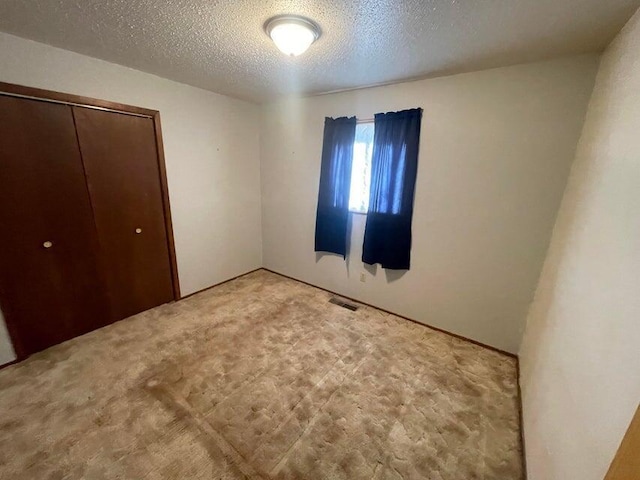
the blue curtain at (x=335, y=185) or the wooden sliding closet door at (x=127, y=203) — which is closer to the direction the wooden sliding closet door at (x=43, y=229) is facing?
the blue curtain

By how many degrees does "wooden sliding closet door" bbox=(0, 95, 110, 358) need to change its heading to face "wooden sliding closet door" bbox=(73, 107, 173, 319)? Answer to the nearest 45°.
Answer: approximately 45° to its left

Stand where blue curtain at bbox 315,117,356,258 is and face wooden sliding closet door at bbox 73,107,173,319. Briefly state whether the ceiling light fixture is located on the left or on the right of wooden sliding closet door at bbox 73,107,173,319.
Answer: left

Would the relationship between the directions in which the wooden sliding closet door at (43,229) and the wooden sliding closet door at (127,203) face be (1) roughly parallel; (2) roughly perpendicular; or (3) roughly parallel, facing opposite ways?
roughly parallel

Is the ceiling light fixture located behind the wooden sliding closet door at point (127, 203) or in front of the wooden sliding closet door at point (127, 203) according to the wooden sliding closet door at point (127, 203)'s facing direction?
in front

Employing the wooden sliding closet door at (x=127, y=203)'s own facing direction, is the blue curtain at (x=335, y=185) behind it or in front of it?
in front

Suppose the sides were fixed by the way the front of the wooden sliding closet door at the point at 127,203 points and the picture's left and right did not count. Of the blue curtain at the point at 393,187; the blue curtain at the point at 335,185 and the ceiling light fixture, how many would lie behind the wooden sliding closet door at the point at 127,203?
0

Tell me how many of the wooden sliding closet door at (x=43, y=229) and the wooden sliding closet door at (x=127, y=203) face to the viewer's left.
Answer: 0

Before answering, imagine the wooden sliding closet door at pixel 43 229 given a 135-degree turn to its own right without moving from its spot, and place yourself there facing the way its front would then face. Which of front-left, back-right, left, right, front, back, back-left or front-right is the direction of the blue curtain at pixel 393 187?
back-left

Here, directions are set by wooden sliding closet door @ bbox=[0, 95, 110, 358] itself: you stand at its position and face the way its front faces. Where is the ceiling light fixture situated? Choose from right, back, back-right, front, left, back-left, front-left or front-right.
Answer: front

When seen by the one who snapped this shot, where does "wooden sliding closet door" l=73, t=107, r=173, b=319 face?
facing the viewer and to the right of the viewer
